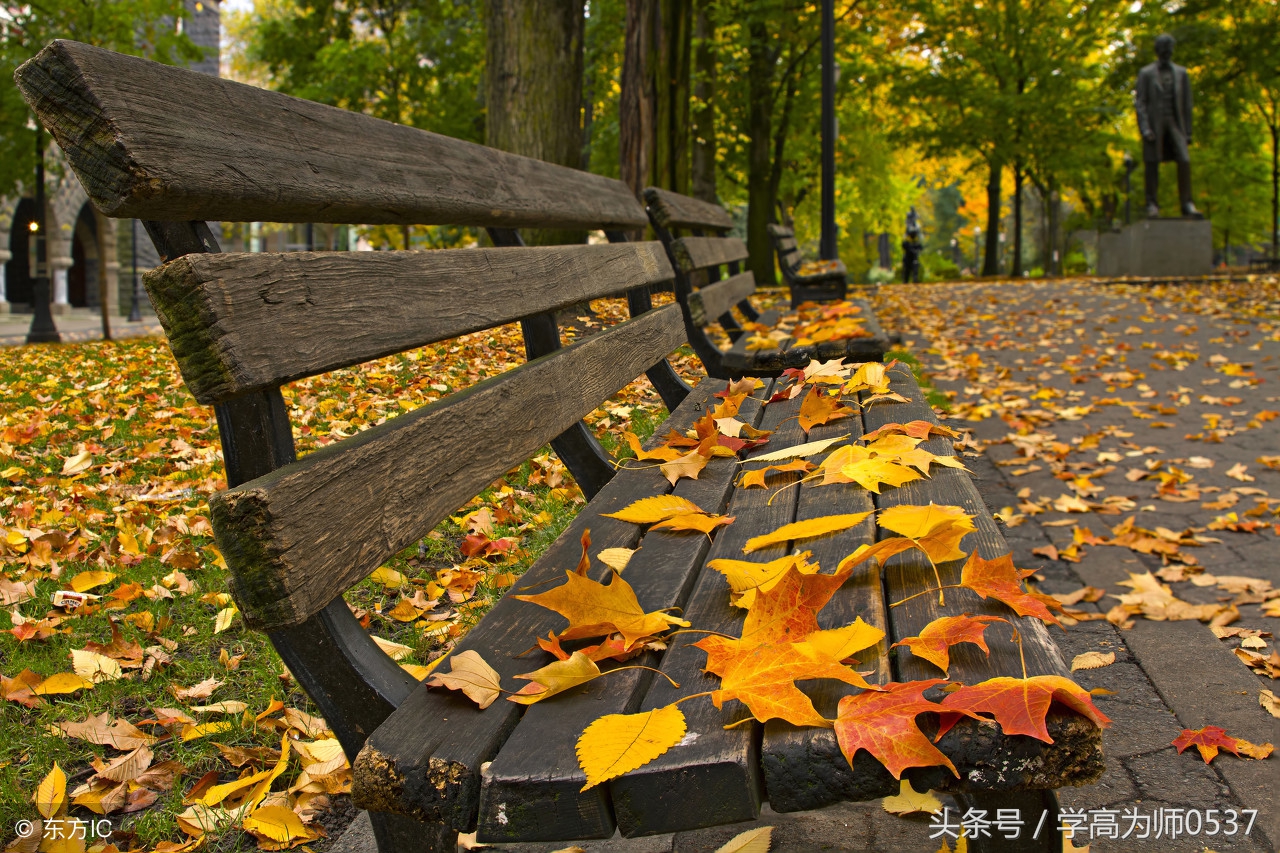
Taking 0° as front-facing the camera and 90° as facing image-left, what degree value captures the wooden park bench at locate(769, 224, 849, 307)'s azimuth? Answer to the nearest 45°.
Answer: approximately 270°

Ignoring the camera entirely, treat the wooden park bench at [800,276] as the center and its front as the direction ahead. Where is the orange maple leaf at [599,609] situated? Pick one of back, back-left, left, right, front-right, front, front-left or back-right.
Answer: right

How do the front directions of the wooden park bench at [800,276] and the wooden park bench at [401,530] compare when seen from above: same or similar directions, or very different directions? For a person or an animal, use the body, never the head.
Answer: same or similar directions

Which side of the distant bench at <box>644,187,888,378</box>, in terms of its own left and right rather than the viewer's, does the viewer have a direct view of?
right

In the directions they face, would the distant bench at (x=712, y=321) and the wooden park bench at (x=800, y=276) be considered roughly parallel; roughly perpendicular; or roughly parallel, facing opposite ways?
roughly parallel

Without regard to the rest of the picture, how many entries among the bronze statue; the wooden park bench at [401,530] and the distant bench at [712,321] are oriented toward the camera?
1

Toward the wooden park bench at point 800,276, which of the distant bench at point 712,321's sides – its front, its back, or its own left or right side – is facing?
left

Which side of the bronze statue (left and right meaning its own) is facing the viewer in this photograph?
front

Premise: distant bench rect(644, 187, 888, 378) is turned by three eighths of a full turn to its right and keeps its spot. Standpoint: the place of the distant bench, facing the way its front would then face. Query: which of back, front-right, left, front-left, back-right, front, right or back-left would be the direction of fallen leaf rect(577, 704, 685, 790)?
front-left

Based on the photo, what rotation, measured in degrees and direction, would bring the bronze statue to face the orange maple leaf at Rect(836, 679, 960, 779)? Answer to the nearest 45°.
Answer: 0° — it already faces it

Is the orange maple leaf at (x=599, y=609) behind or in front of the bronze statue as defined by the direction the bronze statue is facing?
in front

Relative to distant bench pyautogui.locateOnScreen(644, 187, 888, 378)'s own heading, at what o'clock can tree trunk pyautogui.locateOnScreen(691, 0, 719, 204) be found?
The tree trunk is roughly at 9 o'clock from the distant bench.

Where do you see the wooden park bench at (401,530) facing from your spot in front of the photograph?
facing to the right of the viewer

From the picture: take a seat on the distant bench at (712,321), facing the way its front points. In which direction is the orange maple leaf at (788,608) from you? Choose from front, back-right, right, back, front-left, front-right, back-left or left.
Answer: right
